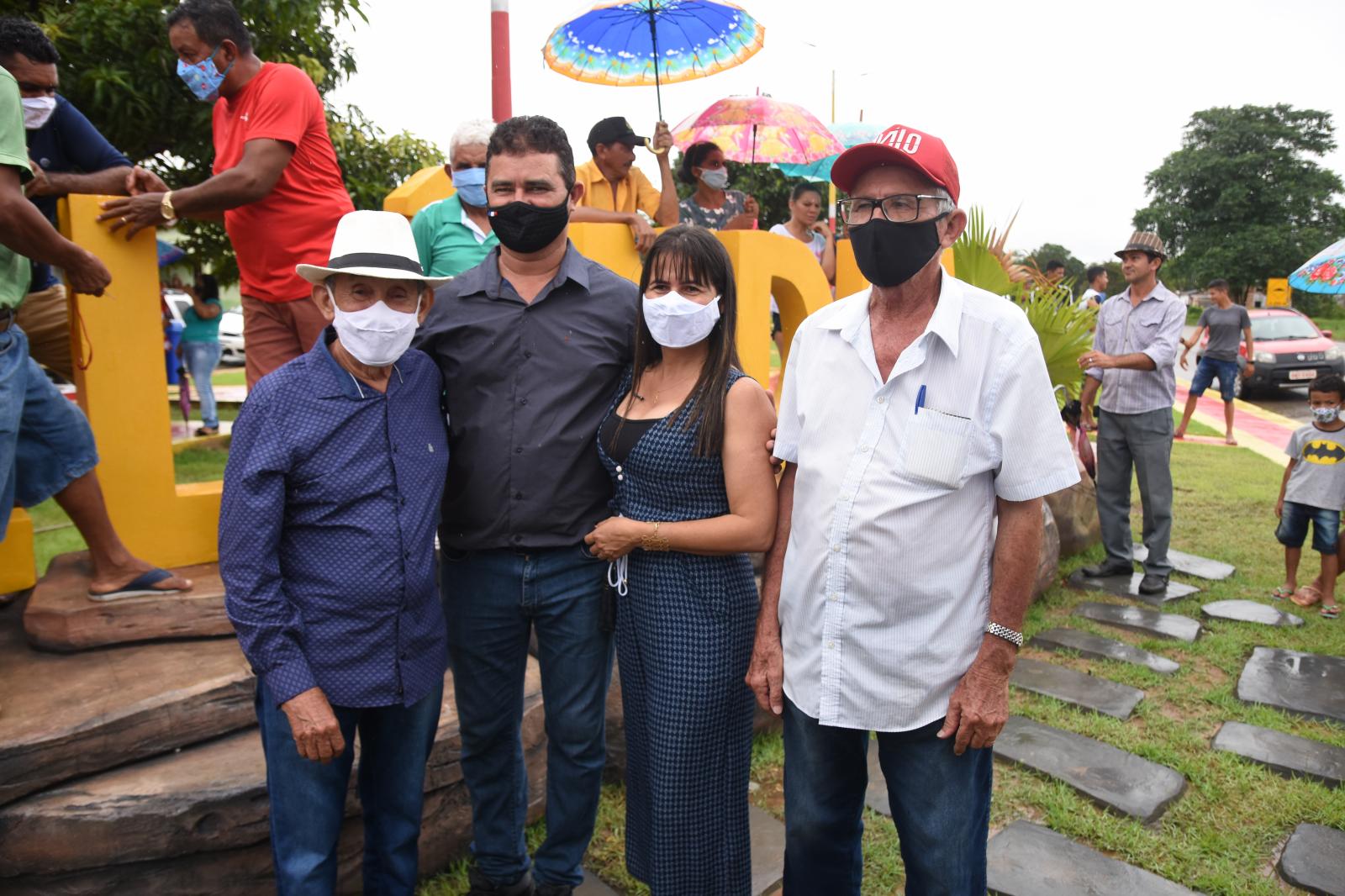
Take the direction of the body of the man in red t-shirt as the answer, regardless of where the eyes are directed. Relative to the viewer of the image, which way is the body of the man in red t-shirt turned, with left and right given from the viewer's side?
facing to the left of the viewer

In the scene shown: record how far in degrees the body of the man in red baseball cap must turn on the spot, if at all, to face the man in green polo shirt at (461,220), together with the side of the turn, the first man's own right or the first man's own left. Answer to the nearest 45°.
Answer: approximately 90° to the first man's own right

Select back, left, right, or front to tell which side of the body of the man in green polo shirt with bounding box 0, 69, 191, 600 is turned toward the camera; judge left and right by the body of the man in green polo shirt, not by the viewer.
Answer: right

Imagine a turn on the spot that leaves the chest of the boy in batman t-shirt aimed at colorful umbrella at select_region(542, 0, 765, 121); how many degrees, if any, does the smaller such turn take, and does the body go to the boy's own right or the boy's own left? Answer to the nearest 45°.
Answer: approximately 45° to the boy's own right

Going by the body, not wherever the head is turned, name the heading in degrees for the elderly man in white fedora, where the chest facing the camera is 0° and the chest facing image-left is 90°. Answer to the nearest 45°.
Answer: approximately 315°

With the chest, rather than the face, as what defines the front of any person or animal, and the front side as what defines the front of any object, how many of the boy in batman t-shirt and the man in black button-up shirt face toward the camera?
2

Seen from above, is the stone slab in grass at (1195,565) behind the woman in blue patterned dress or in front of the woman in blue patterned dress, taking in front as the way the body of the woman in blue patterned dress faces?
behind
